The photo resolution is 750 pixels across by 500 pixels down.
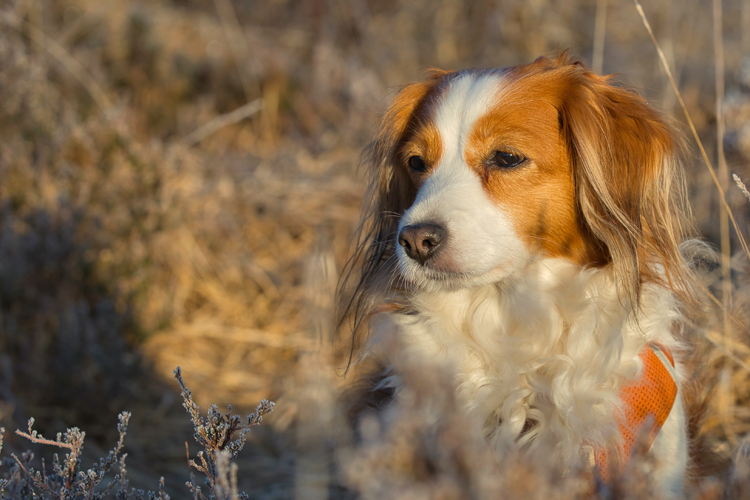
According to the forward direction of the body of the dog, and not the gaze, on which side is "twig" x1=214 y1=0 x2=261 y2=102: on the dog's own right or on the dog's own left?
on the dog's own right

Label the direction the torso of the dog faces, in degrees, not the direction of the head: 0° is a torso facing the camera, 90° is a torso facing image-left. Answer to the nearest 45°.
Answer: approximately 45°
